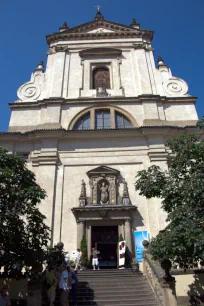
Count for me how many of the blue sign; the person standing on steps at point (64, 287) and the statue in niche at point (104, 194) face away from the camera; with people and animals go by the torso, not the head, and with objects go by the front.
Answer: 1

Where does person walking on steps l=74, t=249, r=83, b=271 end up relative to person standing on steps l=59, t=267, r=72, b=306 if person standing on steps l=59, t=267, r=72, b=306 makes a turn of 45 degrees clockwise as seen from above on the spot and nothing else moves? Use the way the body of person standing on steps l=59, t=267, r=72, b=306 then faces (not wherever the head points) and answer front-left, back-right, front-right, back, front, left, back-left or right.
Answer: front-left

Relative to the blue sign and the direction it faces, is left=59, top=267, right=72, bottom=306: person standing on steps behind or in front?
in front

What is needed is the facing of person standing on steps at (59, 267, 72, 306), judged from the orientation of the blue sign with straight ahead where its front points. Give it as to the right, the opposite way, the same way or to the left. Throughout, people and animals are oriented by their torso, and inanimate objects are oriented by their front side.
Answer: the opposite way

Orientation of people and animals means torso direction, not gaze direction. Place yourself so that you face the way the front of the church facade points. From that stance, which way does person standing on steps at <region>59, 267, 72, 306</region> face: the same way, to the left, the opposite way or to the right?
the opposite way

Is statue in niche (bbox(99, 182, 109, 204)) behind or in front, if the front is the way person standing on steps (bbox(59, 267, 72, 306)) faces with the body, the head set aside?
in front

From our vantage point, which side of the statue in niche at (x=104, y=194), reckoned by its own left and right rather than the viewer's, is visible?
front

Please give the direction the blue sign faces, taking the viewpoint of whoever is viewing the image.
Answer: facing the viewer

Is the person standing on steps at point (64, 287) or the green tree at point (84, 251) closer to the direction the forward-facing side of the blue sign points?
the person standing on steps
